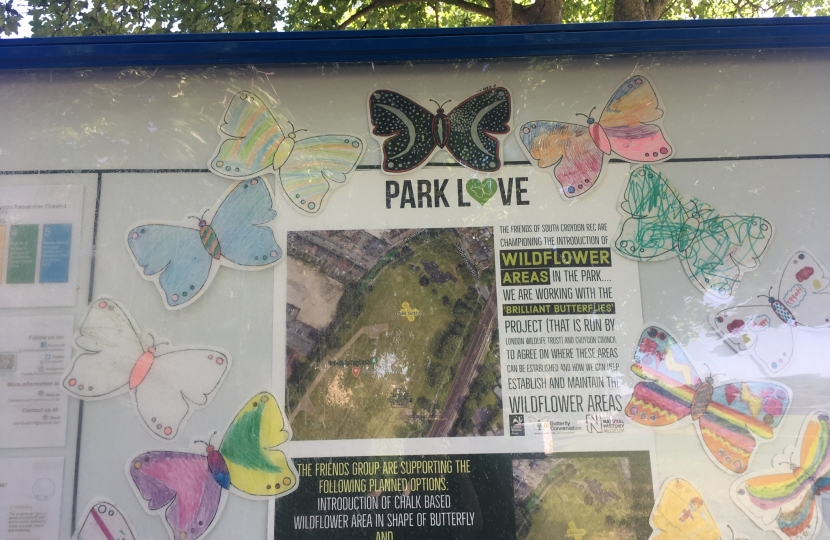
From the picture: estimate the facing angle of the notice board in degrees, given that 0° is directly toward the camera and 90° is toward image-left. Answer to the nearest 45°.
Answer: approximately 0°

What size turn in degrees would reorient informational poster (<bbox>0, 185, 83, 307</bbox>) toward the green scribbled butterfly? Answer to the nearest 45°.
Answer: approximately 45° to its left

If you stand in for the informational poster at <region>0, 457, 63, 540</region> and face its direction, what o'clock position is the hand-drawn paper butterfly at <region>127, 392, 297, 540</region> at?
The hand-drawn paper butterfly is roughly at 10 o'clock from the informational poster.

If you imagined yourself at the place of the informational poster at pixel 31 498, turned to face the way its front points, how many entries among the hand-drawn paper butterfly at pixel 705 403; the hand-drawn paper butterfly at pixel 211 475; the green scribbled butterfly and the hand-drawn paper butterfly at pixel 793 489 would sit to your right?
0

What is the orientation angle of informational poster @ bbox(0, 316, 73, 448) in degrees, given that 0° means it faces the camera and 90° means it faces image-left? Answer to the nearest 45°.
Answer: approximately 0°

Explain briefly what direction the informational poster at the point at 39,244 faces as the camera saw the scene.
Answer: facing the viewer

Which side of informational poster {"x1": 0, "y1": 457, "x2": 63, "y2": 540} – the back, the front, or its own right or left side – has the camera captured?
front

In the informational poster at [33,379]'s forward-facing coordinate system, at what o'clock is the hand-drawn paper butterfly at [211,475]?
The hand-drawn paper butterfly is roughly at 10 o'clock from the informational poster.

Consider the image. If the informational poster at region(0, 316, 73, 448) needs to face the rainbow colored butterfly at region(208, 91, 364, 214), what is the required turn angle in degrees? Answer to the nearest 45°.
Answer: approximately 45° to its left
